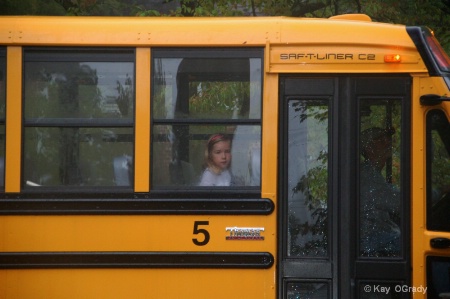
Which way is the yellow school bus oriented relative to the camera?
to the viewer's right

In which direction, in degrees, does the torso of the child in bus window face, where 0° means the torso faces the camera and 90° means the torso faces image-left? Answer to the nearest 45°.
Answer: approximately 315°
